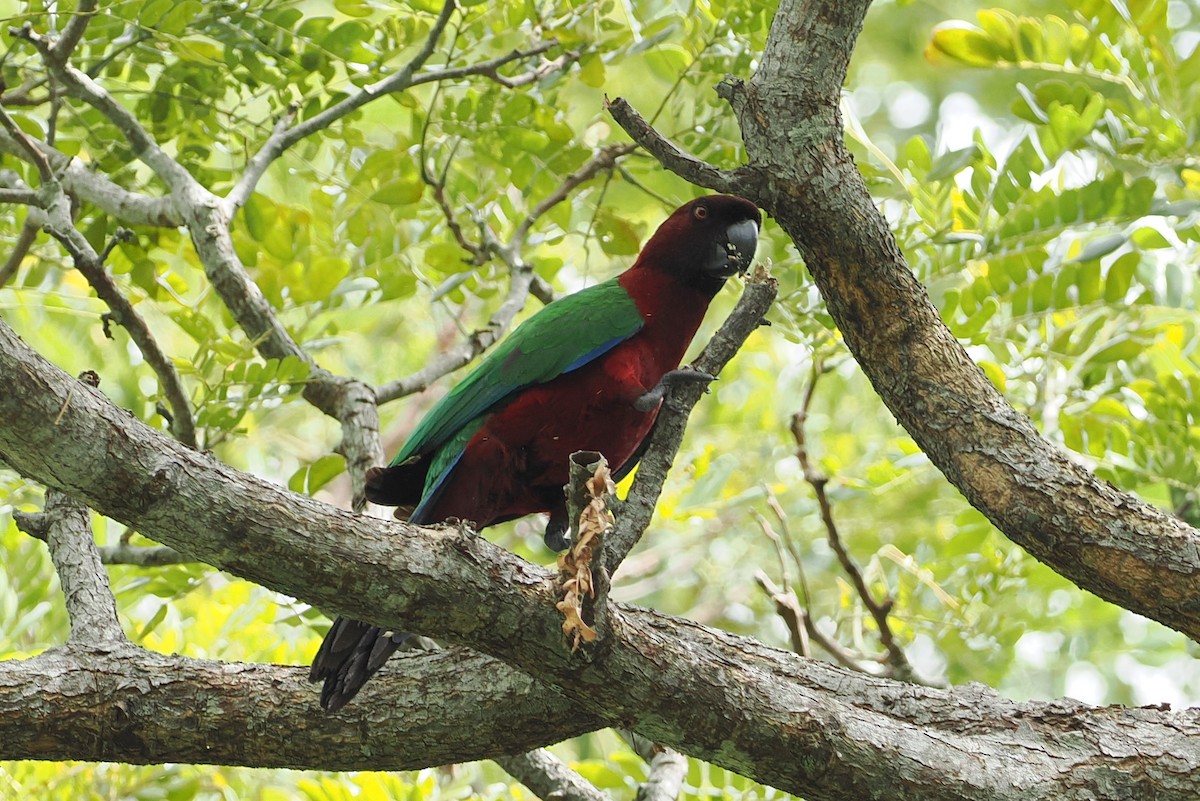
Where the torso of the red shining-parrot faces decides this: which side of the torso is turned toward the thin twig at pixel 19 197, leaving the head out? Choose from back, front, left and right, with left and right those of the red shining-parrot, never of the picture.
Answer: back

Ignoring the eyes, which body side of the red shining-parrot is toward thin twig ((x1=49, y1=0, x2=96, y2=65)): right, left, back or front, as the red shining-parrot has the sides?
back

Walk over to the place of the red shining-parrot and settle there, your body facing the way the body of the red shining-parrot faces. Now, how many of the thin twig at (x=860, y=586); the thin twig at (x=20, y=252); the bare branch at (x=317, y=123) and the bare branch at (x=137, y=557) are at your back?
3

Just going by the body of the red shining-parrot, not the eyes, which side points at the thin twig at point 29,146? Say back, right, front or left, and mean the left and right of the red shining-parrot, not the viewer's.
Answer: back

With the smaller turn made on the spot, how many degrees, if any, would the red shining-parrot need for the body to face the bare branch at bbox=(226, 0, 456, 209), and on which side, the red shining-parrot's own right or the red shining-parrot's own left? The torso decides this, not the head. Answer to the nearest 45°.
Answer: approximately 180°

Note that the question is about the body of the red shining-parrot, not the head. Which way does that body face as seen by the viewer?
to the viewer's right

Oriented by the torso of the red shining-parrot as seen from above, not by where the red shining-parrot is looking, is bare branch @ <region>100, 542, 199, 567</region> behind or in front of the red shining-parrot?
behind

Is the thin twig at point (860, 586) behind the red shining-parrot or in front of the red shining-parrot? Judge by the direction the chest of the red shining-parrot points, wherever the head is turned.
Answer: in front
